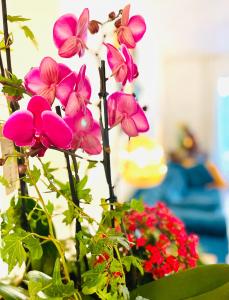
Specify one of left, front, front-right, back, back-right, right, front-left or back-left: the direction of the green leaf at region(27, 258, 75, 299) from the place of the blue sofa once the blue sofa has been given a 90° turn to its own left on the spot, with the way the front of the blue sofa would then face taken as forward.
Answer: right

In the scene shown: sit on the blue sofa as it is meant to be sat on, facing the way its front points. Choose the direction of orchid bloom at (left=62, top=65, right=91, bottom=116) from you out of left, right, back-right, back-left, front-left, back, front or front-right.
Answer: front

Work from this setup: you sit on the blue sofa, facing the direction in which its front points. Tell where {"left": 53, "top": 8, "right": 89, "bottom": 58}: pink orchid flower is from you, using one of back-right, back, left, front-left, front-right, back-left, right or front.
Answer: front

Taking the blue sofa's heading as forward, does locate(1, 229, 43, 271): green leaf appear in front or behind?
in front

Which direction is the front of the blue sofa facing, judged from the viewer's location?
facing the viewer

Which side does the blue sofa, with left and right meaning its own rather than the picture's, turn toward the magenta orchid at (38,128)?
front

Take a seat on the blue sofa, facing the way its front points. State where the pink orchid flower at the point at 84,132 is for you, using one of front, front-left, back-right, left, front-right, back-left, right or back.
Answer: front

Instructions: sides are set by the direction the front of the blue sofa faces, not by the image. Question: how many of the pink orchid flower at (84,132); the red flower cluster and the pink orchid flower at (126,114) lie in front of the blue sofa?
3

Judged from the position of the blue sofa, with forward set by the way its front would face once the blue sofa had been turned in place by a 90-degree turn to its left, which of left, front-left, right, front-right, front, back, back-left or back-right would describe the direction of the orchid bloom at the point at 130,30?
right
